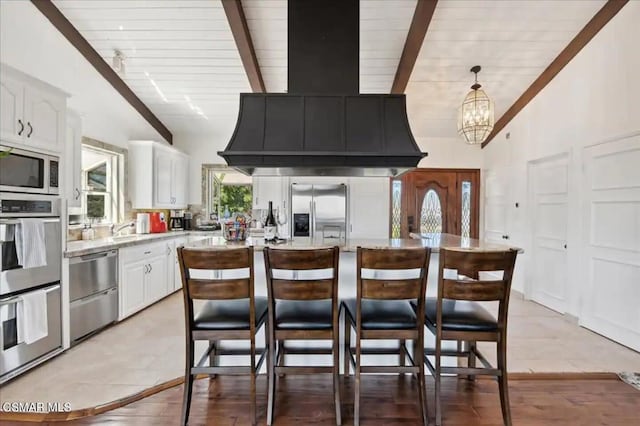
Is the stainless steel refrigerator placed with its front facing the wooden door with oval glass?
no

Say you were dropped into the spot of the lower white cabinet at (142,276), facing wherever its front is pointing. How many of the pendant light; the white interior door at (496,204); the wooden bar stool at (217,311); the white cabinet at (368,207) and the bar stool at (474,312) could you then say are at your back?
0

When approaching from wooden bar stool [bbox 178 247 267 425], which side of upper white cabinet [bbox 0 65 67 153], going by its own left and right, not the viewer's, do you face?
front

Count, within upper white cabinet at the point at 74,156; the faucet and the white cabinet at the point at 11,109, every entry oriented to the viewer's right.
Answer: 3

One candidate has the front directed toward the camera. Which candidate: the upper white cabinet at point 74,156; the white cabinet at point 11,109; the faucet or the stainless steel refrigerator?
the stainless steel refrigerator

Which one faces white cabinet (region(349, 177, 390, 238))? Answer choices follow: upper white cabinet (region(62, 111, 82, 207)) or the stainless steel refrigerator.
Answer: the upper white cabinet

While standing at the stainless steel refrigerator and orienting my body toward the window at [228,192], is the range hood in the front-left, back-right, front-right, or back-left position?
back-left

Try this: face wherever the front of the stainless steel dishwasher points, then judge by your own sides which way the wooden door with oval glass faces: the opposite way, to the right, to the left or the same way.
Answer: to the right

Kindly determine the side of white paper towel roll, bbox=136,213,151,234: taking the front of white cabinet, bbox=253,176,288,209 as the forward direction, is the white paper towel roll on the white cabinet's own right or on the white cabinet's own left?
on the white cabinet's own right

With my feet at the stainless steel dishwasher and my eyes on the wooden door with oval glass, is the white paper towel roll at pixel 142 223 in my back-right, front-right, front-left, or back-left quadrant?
front-left

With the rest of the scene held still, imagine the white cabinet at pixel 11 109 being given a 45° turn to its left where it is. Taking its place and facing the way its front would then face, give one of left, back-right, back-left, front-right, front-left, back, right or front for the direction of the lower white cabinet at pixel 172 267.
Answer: front

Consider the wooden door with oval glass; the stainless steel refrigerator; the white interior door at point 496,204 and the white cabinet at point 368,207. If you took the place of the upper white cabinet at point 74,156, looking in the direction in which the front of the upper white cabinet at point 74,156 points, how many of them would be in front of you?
4

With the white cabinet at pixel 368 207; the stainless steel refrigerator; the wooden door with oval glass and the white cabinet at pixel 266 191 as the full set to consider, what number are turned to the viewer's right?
0

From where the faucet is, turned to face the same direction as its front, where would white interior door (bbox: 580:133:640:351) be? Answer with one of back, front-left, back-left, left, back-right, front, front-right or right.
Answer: front-right

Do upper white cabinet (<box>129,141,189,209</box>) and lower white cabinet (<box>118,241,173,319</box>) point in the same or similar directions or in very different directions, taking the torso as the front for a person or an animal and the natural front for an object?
same or similar directions

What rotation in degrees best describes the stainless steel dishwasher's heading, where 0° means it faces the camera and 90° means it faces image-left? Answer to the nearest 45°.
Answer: approximately 315°

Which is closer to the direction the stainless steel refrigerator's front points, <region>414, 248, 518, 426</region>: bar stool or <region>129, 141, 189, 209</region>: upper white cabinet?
the bar stool

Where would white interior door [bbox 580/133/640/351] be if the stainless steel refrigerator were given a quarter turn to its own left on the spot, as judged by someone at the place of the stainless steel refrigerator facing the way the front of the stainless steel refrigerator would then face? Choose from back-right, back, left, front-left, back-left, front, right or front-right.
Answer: front-right

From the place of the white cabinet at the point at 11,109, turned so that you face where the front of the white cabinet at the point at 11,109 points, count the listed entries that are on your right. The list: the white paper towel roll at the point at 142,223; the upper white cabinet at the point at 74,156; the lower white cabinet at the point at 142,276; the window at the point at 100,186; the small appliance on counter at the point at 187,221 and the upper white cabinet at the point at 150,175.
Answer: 0

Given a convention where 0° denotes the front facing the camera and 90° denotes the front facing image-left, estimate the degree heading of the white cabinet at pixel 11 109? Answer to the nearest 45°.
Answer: approximately 270°

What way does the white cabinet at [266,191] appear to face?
toward the camera
